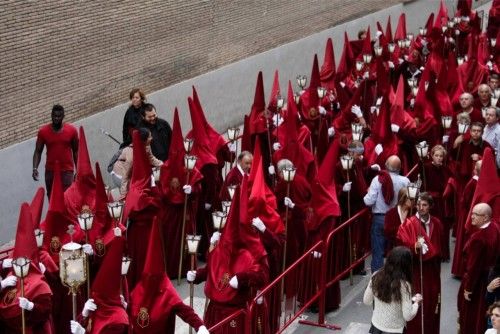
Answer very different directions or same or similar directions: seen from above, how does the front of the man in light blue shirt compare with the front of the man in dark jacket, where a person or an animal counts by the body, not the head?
very different directions

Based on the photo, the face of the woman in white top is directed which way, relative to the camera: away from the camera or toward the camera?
away from the camera

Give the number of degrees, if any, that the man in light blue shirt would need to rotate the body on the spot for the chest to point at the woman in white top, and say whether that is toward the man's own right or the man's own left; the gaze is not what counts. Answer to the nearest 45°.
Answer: approximately 135° to the man's own right

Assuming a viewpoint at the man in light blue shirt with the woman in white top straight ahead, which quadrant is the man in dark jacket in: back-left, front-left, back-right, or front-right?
back-right

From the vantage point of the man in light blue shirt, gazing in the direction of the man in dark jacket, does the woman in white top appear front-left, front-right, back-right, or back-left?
back-left

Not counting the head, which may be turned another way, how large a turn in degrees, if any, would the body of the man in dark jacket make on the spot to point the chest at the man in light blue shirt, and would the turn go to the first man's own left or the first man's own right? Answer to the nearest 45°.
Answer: approximately 90° to the first man's own left

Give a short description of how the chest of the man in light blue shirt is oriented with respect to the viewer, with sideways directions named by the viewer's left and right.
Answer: facing away from the viewer and to the right of the viewer

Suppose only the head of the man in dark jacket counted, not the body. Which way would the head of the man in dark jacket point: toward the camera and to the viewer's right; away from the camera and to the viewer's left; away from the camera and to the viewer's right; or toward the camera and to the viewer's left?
toward the camera and to the viewer's right

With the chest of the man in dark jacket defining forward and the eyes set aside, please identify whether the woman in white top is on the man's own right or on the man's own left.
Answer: on the man's own left
